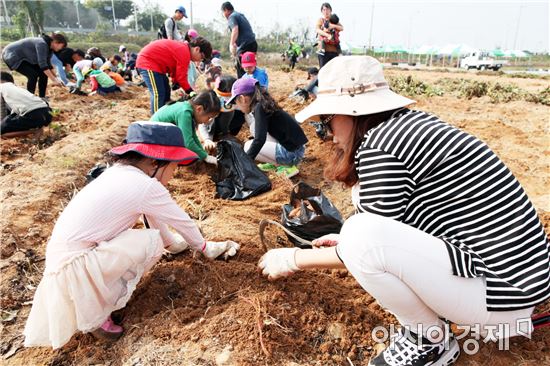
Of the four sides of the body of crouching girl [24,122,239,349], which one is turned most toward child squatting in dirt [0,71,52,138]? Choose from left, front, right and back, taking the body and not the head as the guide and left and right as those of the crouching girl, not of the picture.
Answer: left

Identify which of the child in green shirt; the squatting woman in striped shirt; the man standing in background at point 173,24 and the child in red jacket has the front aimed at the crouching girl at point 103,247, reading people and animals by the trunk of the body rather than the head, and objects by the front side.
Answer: the squatting woman in striped shirt

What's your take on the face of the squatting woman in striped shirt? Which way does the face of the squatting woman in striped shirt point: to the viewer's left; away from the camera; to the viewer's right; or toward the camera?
to the viewer's left

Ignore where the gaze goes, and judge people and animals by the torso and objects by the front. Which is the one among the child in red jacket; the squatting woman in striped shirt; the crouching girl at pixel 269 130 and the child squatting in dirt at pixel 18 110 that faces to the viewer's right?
the child in red jacket

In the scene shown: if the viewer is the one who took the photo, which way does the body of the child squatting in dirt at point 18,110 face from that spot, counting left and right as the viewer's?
facing to the left of the viewer

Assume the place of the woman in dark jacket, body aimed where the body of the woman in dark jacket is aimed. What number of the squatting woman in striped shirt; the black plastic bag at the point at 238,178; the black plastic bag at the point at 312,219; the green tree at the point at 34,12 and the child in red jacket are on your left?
1

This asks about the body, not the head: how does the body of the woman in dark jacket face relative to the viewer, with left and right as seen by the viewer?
facing to the right of the viewer

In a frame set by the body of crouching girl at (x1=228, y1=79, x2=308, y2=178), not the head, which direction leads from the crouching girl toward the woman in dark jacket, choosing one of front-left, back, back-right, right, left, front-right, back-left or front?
front-right

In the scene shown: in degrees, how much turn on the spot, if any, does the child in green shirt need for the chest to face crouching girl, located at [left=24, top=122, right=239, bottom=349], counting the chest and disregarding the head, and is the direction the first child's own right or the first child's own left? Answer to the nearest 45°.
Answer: approximately 90° to the first child's own right

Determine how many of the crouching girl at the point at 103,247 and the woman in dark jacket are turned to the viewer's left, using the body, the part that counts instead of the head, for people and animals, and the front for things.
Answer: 0

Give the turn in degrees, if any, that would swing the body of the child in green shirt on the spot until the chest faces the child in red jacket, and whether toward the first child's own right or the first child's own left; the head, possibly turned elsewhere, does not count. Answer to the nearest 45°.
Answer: approximately 90° to the first child's own left

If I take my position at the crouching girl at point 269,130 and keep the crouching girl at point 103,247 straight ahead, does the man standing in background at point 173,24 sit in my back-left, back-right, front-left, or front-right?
back-right

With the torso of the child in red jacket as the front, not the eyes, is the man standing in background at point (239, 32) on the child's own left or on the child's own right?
on the child's own left

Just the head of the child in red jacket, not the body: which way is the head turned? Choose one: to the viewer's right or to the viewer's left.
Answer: to the viewer's right

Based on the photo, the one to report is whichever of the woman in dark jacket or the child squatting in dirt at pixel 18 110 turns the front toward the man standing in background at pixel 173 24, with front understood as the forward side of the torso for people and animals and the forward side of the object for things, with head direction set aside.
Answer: the woman in dark jacket
